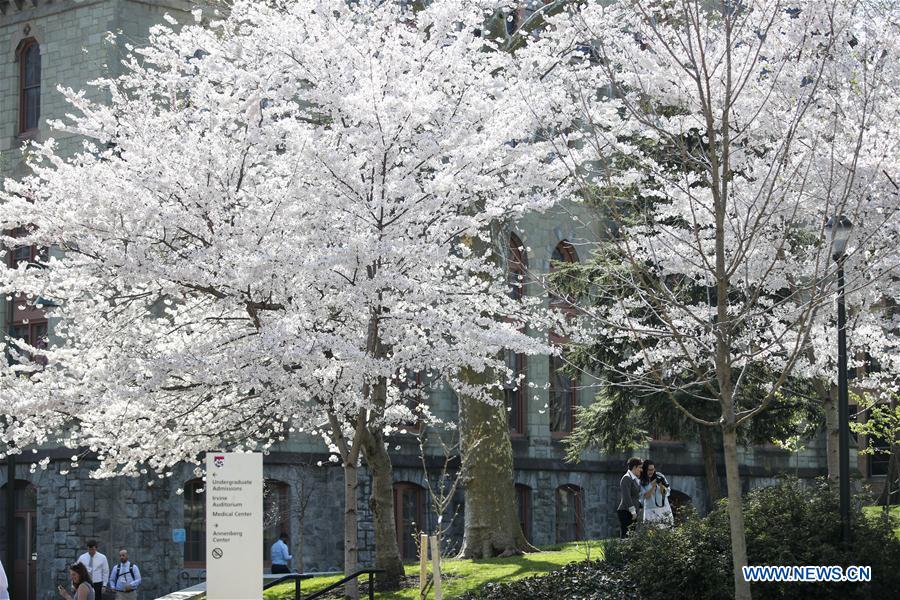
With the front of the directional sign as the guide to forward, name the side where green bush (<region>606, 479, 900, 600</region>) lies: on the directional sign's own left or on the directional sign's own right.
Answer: on the directional sign's own left

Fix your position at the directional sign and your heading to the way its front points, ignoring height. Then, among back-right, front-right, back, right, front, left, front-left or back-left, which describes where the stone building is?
back

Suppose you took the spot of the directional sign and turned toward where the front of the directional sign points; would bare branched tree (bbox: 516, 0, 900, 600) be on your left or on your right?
on your left

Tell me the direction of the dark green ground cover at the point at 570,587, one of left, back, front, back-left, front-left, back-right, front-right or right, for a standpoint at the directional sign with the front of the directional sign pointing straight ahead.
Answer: back-left

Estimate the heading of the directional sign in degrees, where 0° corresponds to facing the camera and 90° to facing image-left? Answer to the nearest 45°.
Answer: approximately 0°
